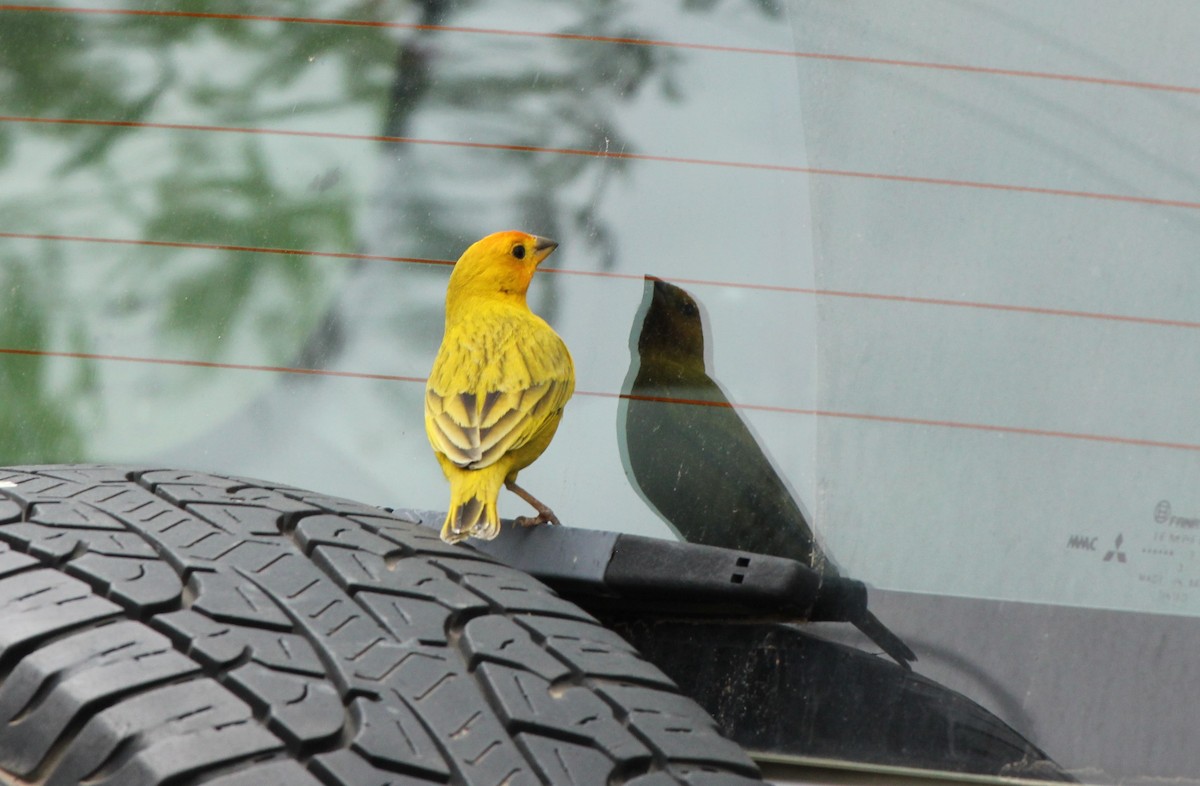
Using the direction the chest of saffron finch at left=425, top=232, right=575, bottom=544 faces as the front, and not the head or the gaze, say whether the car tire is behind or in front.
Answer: behind

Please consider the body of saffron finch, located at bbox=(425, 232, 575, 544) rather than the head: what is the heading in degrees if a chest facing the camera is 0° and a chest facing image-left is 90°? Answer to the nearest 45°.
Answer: approximately 225°
